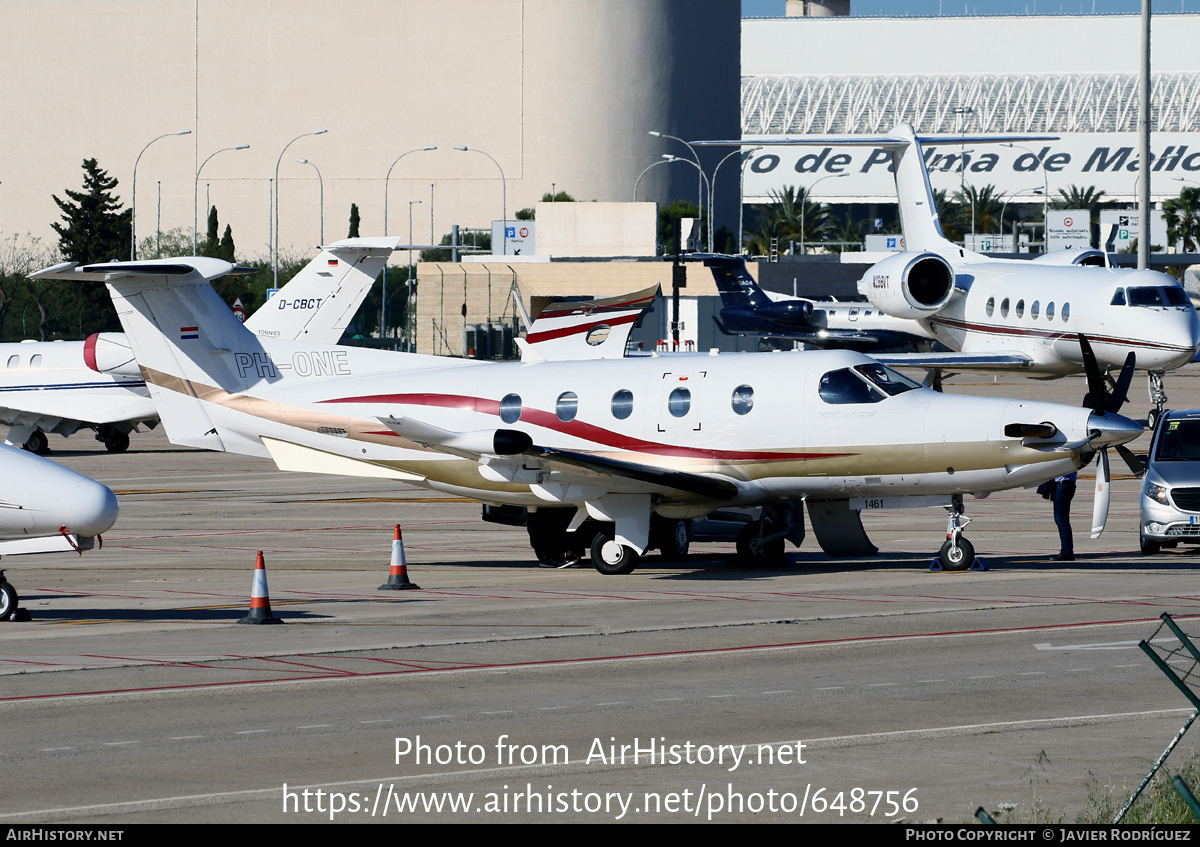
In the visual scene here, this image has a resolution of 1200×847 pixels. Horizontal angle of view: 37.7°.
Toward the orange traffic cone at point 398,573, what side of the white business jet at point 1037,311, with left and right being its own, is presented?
right

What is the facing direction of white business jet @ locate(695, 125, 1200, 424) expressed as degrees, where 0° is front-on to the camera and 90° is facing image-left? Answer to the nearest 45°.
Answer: approximately 315°

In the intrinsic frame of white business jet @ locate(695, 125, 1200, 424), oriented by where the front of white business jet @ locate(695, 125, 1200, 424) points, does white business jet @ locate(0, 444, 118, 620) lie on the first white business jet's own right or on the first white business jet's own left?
on the first white business jet's own right

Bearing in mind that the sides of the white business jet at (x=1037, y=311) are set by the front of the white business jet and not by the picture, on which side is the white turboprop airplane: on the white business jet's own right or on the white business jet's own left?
on the white business jet's own right

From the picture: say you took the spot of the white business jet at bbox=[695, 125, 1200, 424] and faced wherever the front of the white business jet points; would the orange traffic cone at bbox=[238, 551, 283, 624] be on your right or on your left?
on your right
